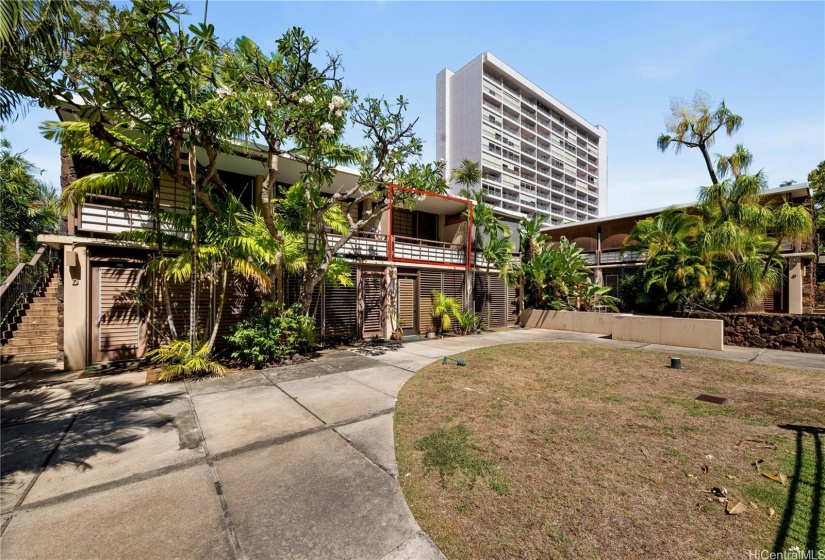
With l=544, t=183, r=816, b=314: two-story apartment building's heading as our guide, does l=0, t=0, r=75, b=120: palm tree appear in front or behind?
in front

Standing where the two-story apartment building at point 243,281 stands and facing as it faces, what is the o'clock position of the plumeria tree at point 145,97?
The plumeria tree is roughly at 2 o'clock from the two-story apartment building.

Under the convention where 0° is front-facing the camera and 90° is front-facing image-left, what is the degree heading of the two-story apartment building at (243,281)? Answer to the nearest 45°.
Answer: approximately 315°

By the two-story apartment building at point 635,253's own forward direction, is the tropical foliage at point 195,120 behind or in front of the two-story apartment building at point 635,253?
in front

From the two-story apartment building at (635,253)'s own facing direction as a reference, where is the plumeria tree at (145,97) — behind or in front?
in front

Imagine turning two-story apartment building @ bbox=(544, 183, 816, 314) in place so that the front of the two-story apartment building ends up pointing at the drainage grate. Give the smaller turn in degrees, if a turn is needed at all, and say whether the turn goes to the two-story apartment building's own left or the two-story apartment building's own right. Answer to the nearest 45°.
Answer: approximately 45° to the two-story apartment building's own left

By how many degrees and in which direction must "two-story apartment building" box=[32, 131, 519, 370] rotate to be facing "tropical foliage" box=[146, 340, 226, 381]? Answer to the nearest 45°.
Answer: approximately 45° to its right

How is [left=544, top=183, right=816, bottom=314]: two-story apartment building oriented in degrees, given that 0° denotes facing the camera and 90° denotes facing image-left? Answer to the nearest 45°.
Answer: approximately 45°

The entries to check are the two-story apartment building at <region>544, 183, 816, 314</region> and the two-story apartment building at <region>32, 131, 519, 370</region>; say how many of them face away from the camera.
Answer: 0
